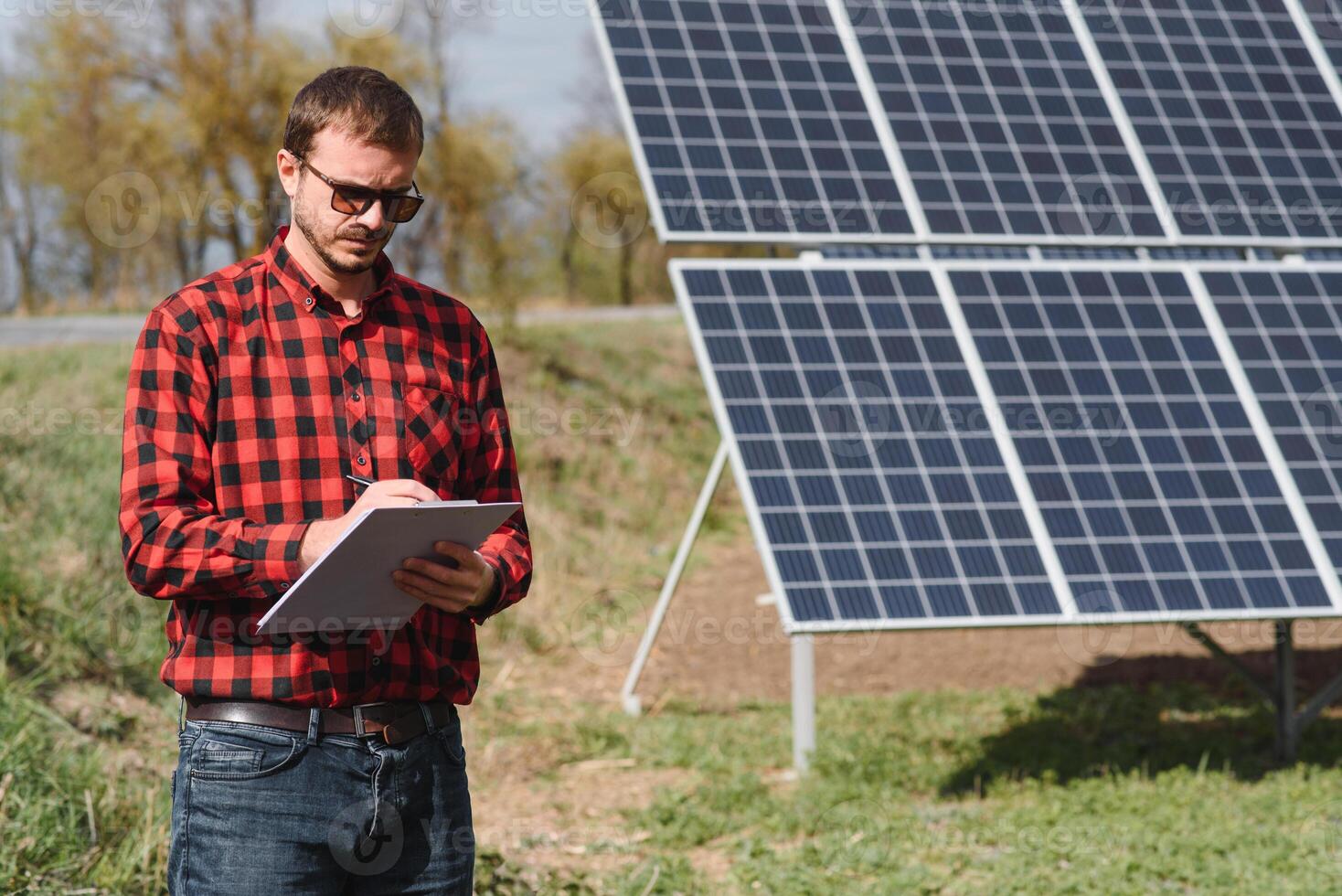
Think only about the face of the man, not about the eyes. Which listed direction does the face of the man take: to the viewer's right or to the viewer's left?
to the viewer's right

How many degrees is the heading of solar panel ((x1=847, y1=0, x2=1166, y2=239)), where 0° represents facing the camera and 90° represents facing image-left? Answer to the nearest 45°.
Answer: approximately 315°

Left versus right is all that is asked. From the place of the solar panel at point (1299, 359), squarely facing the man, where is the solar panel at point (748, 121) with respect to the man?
right

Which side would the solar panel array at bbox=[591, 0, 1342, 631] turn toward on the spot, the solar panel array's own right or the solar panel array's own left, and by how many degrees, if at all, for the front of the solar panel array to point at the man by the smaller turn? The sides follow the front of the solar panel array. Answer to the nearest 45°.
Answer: approximately 45° to the solar panel array's own right
